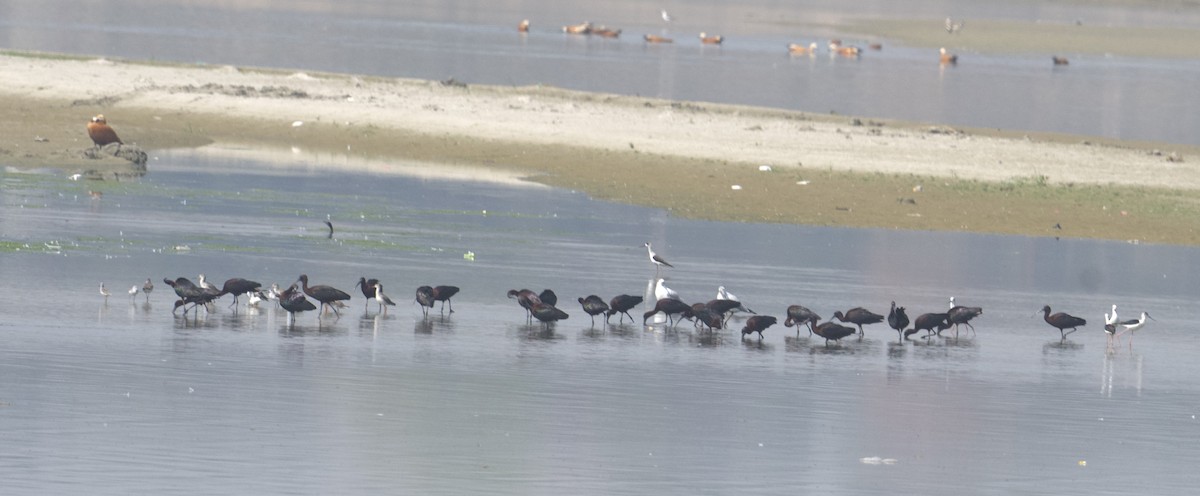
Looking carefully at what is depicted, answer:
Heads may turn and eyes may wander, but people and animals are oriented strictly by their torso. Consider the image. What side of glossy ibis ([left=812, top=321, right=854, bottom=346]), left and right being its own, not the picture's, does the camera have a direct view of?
left

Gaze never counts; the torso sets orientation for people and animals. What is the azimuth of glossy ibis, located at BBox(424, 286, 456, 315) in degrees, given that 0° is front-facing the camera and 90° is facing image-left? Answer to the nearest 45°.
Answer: approximately 90°

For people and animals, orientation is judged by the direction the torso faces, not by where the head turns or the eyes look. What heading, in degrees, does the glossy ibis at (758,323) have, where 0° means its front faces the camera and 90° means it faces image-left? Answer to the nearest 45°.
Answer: approximately 90°

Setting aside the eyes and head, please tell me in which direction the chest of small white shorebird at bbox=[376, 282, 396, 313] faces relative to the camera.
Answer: to the viewer's left

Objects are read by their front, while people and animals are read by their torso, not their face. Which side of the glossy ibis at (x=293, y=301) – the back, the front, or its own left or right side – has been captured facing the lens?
left

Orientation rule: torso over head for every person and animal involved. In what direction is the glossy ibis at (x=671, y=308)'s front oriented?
to the viewer's left
